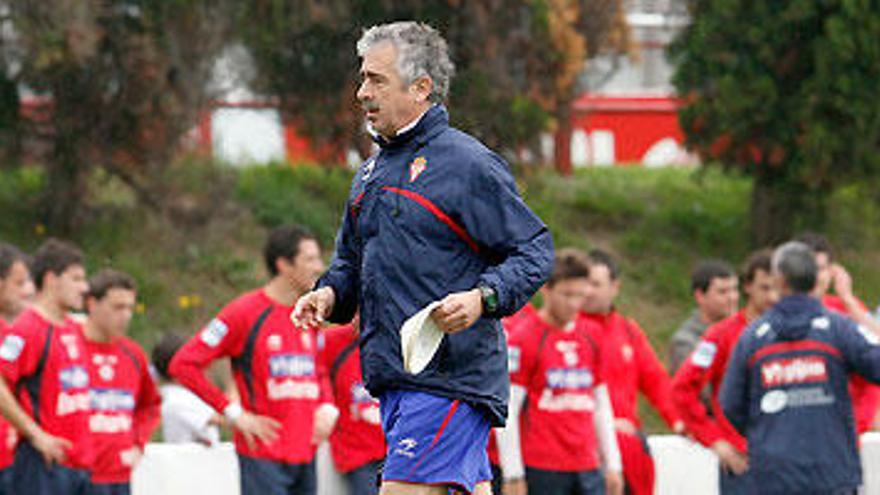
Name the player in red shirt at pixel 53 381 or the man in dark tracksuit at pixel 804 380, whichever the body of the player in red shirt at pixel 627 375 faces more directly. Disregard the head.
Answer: the player in red shirt

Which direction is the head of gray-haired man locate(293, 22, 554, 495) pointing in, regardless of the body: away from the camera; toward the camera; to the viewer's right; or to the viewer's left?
to the viewer's left

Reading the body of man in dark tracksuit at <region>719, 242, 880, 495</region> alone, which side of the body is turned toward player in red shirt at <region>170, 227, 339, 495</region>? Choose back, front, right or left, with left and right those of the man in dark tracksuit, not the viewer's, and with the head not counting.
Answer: left

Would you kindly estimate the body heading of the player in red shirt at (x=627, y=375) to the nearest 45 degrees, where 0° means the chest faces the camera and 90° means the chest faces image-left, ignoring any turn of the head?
approximately 45°

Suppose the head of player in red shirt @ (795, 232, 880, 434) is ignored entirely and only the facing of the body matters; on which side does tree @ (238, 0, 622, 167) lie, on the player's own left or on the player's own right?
on the player's own right

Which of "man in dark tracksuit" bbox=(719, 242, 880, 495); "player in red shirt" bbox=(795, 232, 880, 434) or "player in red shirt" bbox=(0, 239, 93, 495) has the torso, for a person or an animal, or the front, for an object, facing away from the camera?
the man in dark tracksuit

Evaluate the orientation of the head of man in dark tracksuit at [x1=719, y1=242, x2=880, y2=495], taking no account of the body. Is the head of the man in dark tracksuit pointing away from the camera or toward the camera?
away from the camera

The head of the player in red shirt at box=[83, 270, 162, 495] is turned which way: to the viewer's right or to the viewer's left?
to the viewer's right

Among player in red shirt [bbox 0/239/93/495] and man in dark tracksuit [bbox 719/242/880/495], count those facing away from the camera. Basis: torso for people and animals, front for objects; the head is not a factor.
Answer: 1

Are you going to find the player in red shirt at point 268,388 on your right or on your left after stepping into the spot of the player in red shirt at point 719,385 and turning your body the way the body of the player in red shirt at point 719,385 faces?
on your right

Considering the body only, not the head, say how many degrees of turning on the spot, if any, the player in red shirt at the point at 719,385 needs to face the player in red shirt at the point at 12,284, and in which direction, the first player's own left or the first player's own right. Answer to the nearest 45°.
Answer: approximately 135° to the first player's own right

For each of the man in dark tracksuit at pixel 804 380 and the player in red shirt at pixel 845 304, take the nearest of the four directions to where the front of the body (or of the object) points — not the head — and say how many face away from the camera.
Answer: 1
